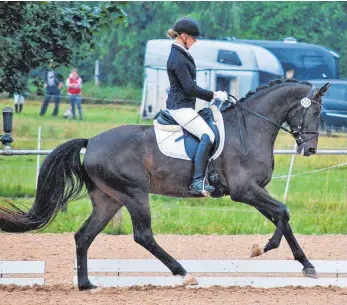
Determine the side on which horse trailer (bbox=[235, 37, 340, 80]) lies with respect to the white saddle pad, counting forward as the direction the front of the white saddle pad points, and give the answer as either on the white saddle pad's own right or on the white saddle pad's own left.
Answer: on the white saddle pad's own left

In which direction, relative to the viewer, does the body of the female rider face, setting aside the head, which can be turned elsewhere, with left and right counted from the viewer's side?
facing to the right of the viewer

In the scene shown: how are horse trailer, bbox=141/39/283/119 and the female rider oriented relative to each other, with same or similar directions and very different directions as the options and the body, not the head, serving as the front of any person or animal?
same or similar directions

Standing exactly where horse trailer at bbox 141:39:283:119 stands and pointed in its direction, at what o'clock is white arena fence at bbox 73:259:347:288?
The white arena fence is roughly at 3 o'clock from the horse trailer.

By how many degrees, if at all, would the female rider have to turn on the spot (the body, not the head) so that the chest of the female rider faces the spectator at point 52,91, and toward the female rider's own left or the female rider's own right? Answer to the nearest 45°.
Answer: approximately 90° to the female rider's own left

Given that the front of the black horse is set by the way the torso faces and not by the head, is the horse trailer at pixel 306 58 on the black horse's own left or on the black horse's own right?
on the black horse's own left

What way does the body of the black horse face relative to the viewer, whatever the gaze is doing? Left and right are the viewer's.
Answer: facing to the right of the viewer

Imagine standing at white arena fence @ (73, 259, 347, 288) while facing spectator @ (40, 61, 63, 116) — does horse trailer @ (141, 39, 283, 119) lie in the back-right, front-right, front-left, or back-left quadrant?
front-right

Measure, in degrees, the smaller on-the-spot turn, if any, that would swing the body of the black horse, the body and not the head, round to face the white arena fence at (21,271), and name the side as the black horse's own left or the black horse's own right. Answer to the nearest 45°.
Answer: approximately 180°

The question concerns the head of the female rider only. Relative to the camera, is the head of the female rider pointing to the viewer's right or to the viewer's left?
to the viewer's right

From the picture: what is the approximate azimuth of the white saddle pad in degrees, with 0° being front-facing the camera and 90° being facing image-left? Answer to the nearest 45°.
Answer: approximately 270°

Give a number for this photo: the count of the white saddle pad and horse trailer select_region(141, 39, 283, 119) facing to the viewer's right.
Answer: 2

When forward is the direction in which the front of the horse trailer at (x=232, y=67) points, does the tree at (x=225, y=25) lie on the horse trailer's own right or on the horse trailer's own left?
on the horse trailer's own left
